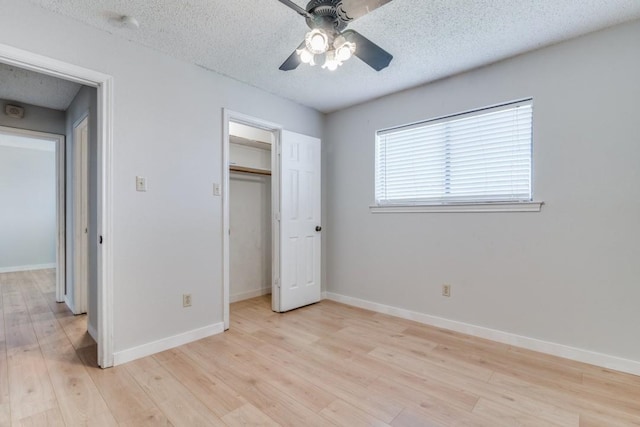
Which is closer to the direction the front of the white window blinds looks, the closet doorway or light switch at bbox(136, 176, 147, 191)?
the light switch

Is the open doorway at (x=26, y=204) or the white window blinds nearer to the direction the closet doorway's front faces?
the white window blinds

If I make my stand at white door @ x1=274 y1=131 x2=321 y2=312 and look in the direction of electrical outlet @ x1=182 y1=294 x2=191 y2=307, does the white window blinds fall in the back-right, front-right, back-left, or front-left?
back-left

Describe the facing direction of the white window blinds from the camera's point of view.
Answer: facing the viewer and to the left of the viewer

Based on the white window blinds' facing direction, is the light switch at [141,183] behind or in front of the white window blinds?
in front

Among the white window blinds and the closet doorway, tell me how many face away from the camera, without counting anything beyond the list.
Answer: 0

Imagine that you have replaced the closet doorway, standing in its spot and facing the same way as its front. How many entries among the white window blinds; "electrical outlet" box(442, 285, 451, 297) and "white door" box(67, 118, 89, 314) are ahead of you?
2

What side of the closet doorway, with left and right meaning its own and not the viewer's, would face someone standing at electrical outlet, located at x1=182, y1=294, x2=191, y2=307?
right

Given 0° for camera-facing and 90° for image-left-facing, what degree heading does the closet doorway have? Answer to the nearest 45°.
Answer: approximately 315°

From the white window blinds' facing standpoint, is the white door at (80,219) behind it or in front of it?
in front

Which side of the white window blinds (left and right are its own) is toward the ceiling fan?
front

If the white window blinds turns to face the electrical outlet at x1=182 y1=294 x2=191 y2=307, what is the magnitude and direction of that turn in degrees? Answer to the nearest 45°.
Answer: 0° — it already faces it

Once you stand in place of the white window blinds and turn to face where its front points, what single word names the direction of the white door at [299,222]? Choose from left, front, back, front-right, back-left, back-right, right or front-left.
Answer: front-right
